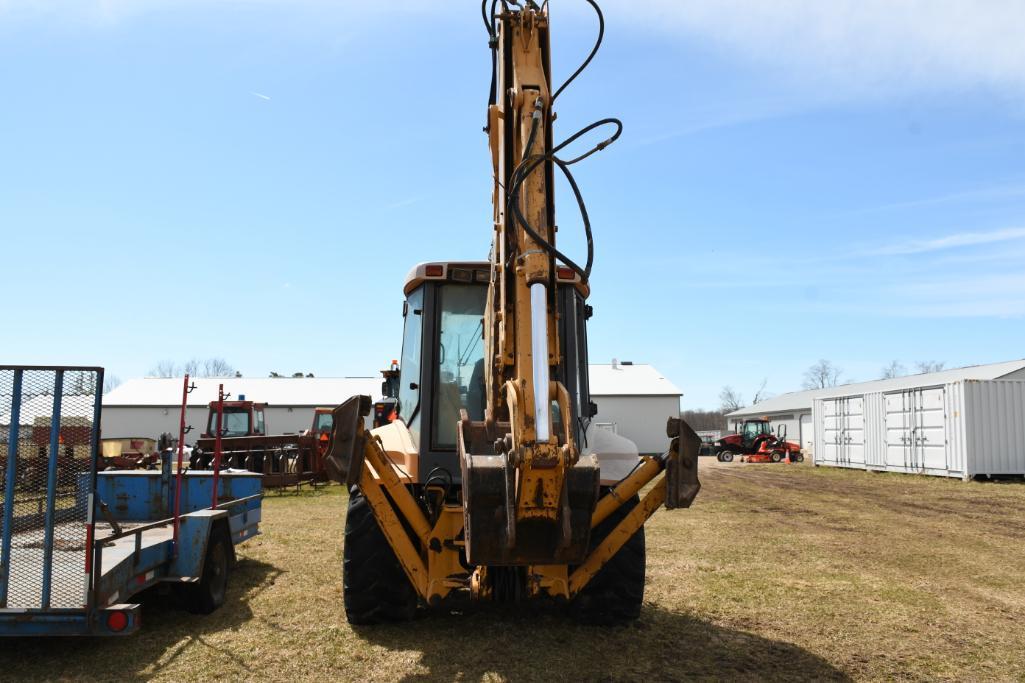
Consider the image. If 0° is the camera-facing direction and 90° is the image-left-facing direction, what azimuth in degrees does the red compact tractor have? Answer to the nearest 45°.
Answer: approximately 90°

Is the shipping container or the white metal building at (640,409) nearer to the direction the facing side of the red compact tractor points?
the white metal building

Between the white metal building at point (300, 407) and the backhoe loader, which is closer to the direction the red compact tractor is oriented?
the white metal building

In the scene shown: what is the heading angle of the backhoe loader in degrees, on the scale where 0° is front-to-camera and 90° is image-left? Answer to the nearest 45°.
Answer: approximately 180°

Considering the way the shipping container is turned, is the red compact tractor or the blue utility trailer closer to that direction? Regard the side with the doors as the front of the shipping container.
the blue utility trailer

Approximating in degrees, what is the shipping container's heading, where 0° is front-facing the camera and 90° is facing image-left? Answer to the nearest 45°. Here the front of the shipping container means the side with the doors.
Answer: approximately 45°

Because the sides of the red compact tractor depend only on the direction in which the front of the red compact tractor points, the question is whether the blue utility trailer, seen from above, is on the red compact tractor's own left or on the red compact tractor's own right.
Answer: on the red compact tractor's own left

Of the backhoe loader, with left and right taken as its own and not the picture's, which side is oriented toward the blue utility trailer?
left

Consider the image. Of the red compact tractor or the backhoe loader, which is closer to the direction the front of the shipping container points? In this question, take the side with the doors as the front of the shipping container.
the backhoe loader

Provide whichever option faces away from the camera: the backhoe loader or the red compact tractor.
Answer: the backhoe loader
